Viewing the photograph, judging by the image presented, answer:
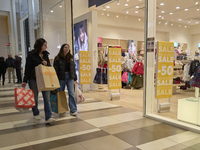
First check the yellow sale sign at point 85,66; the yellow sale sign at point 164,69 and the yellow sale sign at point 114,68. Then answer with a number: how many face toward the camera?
3

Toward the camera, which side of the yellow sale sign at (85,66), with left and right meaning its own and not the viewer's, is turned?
front

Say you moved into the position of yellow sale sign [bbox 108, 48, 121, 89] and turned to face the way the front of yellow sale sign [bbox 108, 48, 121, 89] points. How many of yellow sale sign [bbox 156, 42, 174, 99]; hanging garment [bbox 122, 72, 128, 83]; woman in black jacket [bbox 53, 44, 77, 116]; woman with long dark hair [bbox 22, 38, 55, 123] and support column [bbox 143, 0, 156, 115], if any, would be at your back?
1

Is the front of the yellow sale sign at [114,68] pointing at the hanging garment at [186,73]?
no

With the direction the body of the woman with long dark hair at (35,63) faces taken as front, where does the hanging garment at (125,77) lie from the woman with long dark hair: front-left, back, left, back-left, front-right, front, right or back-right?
left

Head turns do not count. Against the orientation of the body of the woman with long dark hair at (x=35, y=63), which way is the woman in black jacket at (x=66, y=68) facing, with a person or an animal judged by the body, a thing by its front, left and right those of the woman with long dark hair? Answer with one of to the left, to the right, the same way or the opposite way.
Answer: the same way

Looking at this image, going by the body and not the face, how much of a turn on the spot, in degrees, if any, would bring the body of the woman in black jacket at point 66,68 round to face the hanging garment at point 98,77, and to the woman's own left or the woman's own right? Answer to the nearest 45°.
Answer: approximately 135° to the woman's own left

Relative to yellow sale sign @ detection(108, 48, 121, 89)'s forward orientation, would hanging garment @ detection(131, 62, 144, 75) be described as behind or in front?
behind

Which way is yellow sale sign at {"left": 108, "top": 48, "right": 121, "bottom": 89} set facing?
toward the camera

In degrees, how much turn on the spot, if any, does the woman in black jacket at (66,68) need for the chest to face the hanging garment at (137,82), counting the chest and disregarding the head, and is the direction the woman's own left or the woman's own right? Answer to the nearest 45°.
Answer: approximately 90° to the woman's own left

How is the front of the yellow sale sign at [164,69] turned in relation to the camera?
facing the viewer
